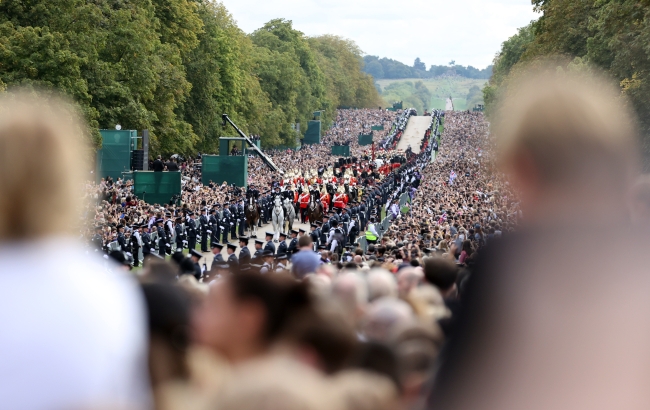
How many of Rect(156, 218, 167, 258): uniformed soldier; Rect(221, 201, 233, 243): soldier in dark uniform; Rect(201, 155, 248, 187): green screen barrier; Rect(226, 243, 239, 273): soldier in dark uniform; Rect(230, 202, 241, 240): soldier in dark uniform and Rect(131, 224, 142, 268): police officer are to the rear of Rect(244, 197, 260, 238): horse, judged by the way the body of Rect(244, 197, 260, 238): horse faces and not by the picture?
1

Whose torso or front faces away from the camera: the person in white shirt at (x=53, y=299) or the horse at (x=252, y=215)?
the person in white shirt

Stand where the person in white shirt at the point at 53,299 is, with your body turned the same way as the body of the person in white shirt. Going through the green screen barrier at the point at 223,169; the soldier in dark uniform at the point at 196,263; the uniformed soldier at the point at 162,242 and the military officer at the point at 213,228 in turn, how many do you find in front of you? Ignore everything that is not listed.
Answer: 4

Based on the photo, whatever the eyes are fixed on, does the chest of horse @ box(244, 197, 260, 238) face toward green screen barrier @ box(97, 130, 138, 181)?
no

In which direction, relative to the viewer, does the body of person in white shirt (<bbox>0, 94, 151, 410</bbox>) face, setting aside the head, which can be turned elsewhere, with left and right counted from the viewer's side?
facing away from the viewer

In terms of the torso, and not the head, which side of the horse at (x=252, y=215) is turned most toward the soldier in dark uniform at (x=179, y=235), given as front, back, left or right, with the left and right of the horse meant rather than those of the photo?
front

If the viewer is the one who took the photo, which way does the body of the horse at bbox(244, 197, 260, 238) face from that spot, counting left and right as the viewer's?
facing the viewer

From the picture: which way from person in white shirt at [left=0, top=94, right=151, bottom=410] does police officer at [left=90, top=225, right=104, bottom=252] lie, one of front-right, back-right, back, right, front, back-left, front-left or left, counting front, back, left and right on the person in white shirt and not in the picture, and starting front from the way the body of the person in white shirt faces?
front

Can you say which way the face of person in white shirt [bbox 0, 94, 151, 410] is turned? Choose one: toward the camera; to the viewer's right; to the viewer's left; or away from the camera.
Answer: away from the camera

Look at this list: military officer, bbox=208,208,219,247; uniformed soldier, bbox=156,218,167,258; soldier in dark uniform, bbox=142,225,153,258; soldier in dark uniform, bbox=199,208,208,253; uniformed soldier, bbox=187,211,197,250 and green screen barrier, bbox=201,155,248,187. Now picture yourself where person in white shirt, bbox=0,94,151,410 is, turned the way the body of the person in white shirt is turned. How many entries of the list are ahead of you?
6

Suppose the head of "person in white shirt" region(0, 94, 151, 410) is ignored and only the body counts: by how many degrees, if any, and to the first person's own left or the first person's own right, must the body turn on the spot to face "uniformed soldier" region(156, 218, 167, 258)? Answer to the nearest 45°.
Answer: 0° — they already face them

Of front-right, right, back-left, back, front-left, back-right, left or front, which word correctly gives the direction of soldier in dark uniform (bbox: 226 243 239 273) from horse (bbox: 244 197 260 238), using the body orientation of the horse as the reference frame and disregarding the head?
front
